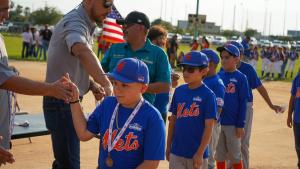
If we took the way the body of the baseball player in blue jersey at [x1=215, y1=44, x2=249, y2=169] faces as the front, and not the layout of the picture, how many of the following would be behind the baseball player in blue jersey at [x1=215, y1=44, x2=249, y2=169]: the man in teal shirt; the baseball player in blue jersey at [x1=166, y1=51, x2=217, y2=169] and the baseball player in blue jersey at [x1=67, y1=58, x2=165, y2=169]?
0

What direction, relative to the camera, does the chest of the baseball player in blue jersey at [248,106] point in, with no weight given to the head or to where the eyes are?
to the viewer's left

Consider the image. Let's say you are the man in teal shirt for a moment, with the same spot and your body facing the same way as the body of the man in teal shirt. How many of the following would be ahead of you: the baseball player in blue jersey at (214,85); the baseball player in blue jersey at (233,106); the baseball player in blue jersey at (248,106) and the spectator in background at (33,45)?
0

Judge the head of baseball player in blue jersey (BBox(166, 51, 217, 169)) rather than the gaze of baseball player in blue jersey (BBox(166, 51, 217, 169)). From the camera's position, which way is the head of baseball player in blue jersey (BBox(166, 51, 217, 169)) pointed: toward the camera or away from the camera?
toward the camera

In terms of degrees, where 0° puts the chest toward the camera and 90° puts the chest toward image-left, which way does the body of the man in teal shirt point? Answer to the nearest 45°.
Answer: approximately 45°

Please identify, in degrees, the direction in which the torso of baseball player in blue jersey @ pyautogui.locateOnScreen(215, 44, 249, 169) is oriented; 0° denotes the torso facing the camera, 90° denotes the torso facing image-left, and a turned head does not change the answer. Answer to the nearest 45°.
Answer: approximately 45°

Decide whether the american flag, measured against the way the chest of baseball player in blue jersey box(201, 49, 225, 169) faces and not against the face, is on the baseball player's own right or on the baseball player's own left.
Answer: on the baseball player's own right

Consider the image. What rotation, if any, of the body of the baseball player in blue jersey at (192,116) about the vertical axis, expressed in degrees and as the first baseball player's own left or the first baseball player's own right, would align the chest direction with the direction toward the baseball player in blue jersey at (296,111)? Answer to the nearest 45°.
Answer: approximately 180°

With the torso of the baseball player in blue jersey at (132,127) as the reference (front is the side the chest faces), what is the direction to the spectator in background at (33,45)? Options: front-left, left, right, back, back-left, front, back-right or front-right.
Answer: back-right
